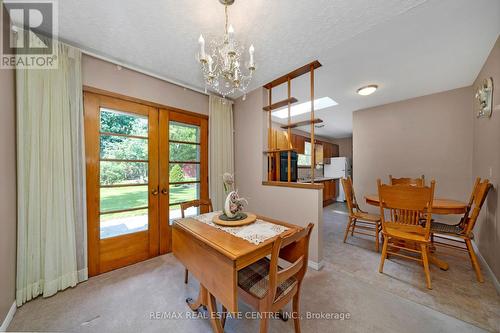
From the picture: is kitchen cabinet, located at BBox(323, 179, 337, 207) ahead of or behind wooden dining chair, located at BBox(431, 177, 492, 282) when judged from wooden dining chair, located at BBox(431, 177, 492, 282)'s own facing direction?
ahead

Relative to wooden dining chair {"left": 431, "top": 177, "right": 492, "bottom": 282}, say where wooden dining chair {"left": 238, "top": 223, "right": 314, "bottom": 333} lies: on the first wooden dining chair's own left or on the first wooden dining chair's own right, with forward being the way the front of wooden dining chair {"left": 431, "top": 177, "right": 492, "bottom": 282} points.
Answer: on the first wooden dining chair's own left

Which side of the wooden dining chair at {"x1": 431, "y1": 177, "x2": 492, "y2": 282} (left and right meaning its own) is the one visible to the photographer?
left

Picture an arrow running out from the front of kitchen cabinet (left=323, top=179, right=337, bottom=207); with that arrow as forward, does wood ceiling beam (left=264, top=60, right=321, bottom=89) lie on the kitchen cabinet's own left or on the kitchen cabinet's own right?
on the kitchen cabinet's own right

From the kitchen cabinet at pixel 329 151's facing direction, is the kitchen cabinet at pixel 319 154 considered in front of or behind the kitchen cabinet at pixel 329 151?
in front

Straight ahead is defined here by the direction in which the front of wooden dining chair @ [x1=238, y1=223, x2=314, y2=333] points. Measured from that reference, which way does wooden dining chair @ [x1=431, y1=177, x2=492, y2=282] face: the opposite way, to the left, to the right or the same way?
the same way

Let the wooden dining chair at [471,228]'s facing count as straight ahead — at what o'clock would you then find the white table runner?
The white table runner is roughly at 10 o'clock from the wooden dining chair.

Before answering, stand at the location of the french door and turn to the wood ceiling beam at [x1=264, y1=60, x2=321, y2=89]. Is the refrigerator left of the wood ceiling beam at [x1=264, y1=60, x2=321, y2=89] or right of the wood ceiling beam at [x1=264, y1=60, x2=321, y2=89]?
left

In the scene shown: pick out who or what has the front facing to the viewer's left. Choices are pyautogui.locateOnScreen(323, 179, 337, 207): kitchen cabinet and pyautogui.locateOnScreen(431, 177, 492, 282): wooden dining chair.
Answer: the wooden dining chair

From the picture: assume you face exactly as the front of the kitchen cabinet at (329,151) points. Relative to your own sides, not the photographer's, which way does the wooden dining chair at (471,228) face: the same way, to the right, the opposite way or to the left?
to the right

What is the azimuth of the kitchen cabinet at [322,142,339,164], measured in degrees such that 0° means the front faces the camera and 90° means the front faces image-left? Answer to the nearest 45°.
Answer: approximately 45°

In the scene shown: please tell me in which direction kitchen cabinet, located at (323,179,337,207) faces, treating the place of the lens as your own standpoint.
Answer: facing the viewer and to the right of the viewer

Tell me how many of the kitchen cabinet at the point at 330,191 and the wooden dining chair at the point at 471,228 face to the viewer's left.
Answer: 1

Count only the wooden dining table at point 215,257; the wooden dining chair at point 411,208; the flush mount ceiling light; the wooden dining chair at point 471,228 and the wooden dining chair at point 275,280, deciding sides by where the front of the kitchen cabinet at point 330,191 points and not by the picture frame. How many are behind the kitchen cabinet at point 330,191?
0

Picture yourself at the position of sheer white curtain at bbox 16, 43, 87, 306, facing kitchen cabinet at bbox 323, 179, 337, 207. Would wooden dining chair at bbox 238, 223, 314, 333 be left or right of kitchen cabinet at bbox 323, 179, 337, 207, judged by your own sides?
right

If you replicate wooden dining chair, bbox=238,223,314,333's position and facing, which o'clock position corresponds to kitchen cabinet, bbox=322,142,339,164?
The kitchen cabinet is roughly at 2 o'clock from the wooden dining chair.
